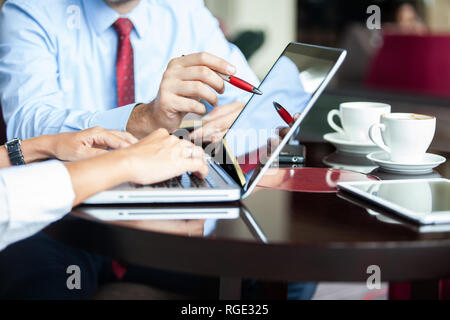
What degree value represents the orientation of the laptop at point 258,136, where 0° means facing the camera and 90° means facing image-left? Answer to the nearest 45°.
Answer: approximately 90°
